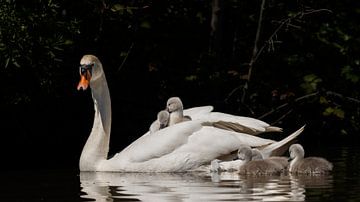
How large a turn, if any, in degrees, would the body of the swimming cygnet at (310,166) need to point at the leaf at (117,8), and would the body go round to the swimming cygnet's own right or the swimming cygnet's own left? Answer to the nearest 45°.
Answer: approximately 45° to the swimming cygnet's own right

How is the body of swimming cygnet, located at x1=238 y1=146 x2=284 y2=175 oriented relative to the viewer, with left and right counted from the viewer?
facing to the left of the viewer

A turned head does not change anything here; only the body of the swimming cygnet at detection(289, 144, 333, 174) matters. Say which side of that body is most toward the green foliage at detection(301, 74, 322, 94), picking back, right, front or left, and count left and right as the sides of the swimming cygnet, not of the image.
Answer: right

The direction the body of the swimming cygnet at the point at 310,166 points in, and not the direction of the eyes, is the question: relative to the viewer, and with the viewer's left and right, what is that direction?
facing to the left of the viewer

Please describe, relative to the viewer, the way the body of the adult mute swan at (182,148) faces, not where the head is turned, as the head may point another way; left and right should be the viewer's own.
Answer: facing to the left of the viewer

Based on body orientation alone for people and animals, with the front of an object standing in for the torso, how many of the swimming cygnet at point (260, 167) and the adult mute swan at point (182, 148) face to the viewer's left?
2

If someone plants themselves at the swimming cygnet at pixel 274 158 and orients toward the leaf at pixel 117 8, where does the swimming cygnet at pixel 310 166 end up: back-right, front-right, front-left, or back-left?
back-right

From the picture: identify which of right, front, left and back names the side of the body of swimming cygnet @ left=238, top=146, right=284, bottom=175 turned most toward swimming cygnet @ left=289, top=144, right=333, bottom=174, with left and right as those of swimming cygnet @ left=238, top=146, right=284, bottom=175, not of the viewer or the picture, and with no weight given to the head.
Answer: back
